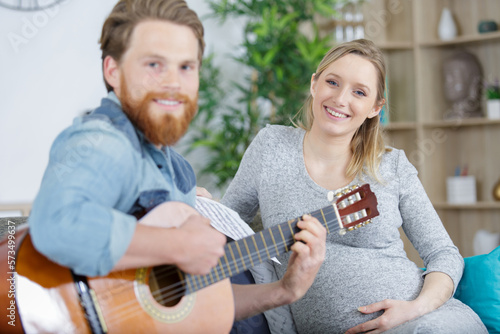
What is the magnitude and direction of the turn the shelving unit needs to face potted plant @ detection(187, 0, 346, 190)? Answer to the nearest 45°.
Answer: approximately 45° to its right

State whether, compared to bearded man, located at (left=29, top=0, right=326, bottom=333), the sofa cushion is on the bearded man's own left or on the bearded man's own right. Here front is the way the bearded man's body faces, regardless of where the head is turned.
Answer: on the bearded man's own left

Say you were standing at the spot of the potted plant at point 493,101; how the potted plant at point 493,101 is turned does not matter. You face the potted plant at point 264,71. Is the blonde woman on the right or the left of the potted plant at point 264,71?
left

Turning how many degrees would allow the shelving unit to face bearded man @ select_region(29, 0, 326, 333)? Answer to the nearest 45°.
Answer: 0° — it already faces them

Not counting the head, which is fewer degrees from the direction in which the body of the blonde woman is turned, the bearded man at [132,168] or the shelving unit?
the bearded man

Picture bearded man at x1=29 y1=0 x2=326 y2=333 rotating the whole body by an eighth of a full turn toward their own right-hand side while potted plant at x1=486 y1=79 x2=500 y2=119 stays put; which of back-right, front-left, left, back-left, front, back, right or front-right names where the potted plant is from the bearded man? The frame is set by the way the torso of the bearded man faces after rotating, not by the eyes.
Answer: back-left

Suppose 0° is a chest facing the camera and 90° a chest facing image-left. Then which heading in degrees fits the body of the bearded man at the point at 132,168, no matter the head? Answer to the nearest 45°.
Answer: approximately 315°

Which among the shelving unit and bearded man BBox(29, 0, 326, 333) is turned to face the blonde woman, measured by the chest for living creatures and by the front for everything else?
the shelving unit

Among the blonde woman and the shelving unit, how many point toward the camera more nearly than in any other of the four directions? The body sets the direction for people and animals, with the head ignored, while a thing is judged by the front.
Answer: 2
